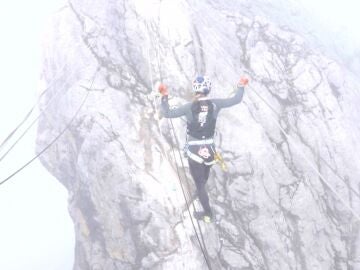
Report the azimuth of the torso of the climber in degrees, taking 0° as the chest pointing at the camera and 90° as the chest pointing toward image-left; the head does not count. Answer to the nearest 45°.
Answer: approximately 180°
